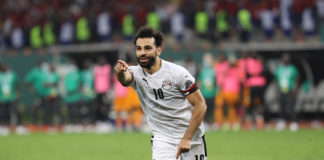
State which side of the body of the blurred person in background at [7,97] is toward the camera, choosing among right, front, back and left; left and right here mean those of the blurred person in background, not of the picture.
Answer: front

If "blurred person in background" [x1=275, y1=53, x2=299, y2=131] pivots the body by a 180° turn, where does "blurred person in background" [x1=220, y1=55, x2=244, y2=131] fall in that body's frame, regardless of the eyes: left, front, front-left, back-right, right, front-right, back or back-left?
left

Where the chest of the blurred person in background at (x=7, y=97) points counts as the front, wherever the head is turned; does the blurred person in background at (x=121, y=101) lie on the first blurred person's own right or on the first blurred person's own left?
on the first blurred person's own left

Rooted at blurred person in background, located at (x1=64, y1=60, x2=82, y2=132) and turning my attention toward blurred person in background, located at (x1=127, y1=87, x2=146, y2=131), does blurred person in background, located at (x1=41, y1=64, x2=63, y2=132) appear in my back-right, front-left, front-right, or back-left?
back-right

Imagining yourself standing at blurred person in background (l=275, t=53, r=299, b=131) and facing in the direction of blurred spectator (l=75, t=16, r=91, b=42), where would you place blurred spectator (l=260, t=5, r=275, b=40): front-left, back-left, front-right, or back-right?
front-right

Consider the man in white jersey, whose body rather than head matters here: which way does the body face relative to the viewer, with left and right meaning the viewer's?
facing the viewer and to the left of the viewer

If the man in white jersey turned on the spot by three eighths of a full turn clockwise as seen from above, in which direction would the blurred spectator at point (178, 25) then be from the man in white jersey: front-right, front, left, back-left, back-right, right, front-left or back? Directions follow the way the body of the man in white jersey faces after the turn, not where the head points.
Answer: front

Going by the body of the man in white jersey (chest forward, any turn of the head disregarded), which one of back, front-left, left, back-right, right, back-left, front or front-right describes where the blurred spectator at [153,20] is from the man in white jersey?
back-right

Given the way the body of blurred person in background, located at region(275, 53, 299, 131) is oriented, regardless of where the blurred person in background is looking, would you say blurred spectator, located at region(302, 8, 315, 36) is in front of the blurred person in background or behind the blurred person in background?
behind

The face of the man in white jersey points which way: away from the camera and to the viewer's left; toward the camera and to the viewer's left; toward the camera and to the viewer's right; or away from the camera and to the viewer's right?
toward the camera and to the viewer's left

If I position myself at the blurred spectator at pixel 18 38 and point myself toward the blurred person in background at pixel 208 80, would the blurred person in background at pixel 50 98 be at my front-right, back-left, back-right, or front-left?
front-right
